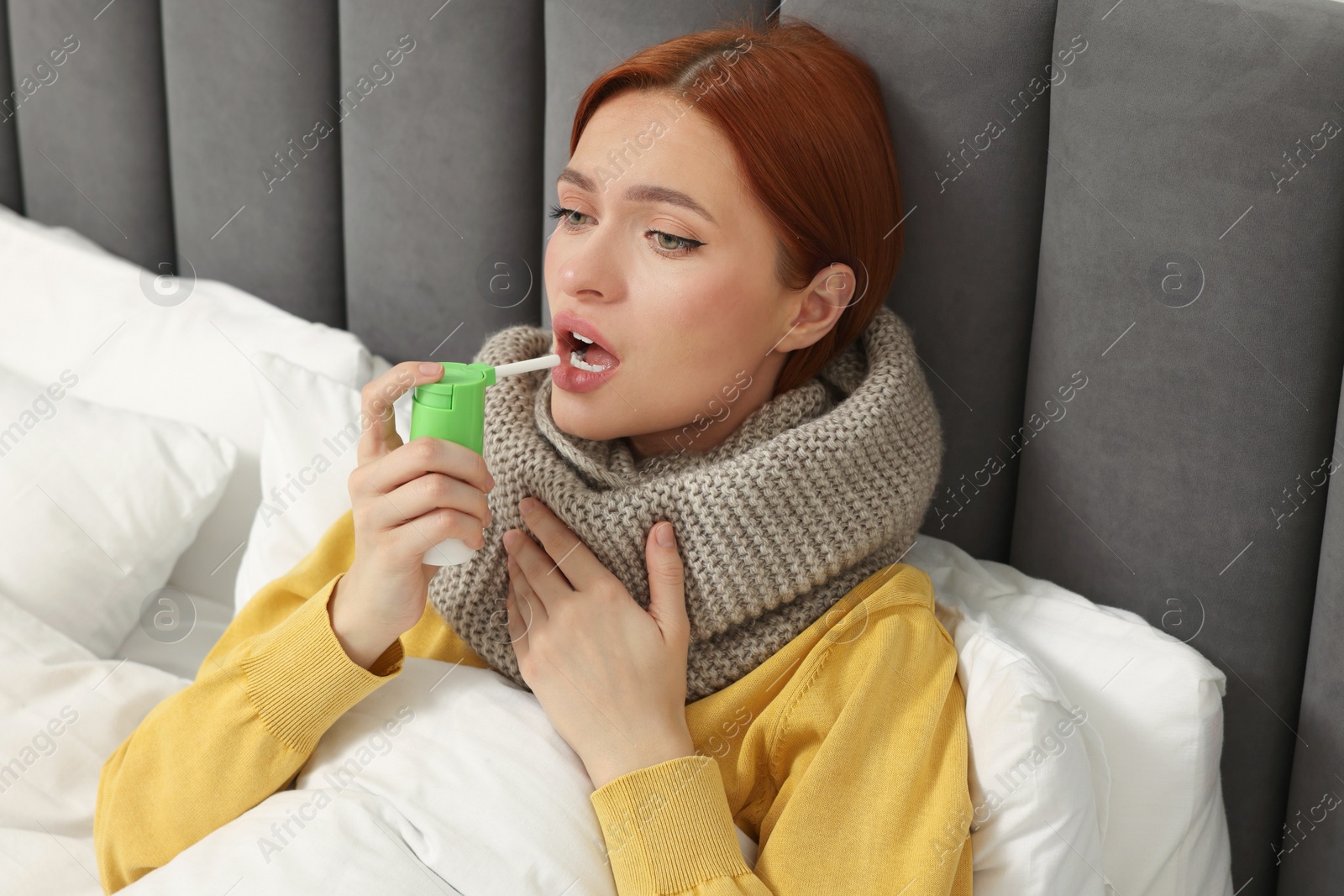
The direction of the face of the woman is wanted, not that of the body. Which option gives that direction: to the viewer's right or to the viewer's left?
to the viewer's left

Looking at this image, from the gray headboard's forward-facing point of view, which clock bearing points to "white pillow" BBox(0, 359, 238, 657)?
The white pillow is roughly at 2 o'clock from the gray headboard.

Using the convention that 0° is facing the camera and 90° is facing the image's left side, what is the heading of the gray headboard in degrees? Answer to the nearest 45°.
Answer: approximately 45°

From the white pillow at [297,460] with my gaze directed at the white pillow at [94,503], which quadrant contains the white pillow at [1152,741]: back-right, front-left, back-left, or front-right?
back-left

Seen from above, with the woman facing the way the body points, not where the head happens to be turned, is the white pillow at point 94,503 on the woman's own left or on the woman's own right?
on the woman's own right

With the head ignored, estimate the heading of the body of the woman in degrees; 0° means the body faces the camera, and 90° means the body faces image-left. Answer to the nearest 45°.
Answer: approximately 45°
